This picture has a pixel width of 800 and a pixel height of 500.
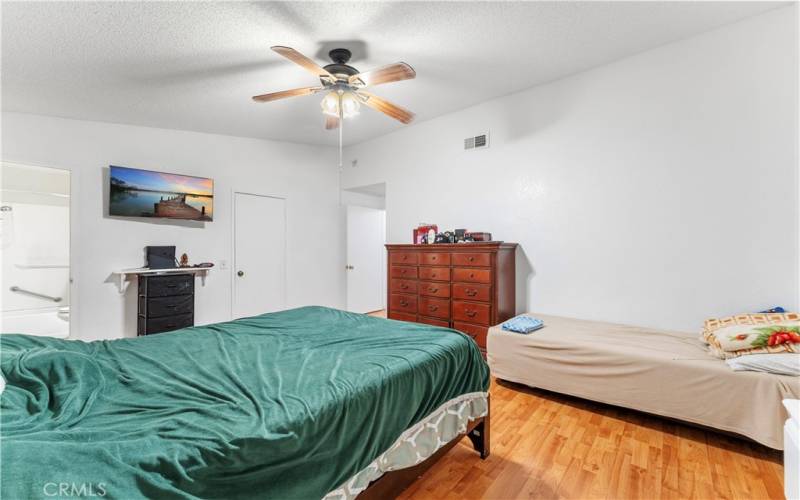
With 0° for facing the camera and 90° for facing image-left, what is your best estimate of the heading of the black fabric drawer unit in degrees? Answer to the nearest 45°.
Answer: approximately 315°

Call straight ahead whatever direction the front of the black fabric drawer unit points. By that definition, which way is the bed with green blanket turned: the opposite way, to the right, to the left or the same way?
to the left

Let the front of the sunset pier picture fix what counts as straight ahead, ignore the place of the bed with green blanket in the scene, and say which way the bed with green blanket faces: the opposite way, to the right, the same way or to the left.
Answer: to the left

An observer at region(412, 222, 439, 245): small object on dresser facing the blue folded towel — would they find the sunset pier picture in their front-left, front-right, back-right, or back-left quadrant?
back-right

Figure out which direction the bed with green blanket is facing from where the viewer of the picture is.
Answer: facing away from the viewer and to the right of the viewer

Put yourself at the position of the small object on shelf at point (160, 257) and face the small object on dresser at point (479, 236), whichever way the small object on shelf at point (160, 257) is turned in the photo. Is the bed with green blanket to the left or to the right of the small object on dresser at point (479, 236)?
right

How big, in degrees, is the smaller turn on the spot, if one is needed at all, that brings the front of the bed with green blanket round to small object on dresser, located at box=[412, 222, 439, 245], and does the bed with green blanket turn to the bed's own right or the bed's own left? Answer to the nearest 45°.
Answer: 0° — it already faces it

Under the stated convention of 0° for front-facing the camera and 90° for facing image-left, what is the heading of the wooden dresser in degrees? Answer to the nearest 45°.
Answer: approximately 45°

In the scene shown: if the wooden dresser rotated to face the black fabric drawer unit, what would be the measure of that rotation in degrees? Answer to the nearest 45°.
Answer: approximately 45° to its right

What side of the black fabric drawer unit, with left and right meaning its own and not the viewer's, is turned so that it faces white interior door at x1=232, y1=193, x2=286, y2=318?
left
